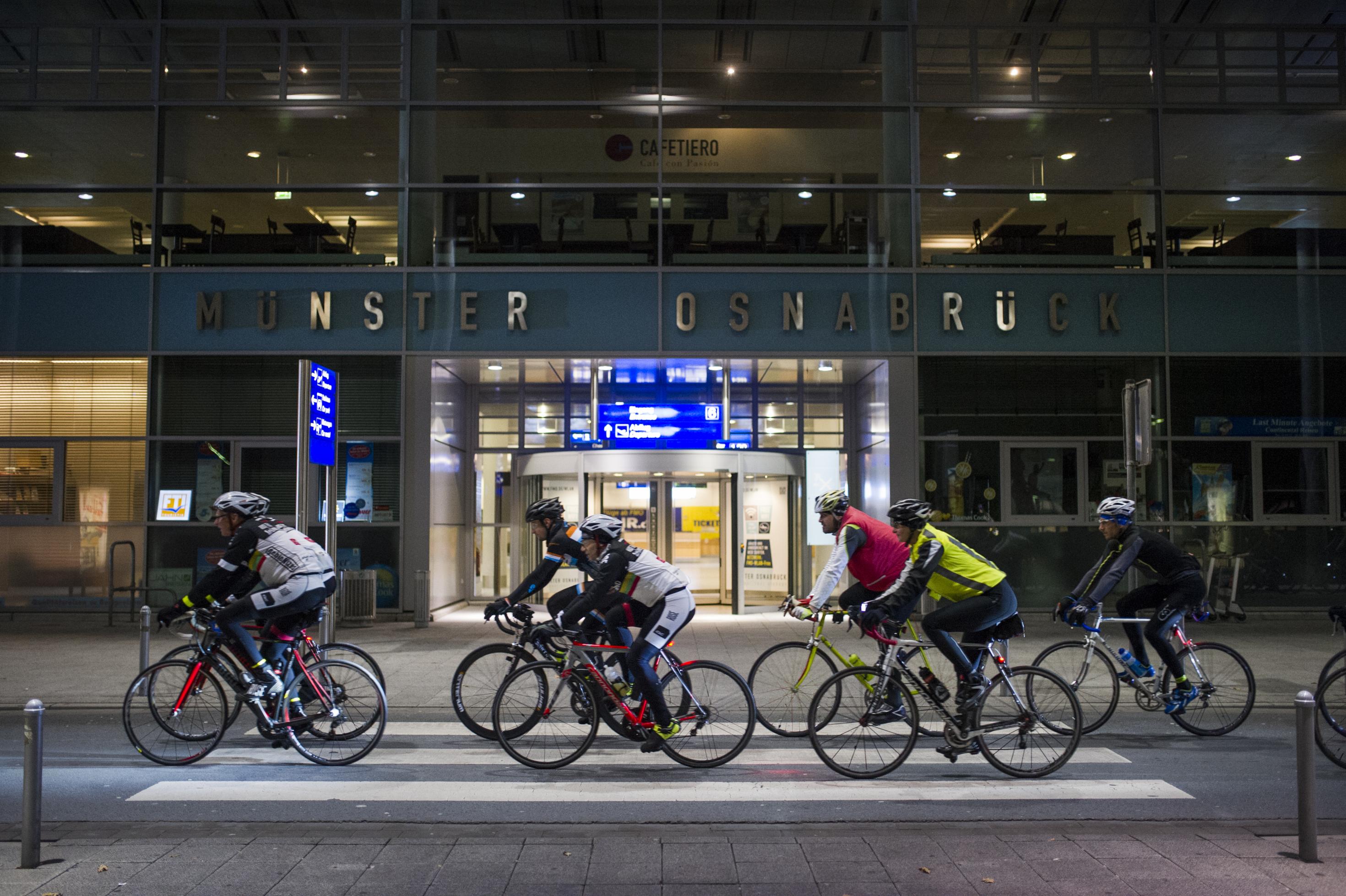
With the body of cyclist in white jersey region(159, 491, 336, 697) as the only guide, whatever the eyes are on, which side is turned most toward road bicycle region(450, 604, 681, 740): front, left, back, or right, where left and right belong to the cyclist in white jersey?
back

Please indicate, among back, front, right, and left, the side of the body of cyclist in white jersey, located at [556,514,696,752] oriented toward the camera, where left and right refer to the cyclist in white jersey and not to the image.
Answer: left

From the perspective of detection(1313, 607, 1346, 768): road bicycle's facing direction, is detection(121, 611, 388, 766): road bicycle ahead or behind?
ahead

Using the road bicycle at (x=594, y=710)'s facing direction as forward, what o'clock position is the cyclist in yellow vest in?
The cyclist in yellow vest is roughly at 6 o'clock from the road bicycle.

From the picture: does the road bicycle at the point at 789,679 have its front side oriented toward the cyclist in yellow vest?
no

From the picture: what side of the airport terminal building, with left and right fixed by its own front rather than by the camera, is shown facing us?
front

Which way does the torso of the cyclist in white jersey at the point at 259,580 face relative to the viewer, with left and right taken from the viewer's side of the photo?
facing to the left of the viewer

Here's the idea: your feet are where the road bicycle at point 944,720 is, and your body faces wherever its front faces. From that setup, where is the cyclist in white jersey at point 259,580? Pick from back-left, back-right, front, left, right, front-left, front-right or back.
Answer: front

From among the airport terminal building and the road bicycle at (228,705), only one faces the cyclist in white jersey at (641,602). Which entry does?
the airport terminal building

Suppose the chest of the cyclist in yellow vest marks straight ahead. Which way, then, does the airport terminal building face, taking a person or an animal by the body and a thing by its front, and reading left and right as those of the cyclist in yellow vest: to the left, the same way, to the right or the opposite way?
to the left

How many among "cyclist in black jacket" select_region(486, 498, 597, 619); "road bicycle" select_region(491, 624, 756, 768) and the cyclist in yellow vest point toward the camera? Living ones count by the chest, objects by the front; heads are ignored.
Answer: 0

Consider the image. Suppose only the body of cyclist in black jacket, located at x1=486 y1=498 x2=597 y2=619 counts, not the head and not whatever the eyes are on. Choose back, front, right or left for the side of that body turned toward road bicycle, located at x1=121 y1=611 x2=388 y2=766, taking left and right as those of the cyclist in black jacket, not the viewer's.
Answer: front

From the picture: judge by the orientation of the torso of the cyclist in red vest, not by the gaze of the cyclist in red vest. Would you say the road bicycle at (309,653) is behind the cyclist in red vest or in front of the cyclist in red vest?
in front

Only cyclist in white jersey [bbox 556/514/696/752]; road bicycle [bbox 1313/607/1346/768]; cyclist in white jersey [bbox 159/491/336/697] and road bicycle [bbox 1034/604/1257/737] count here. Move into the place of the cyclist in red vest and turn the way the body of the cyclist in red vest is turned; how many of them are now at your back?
2

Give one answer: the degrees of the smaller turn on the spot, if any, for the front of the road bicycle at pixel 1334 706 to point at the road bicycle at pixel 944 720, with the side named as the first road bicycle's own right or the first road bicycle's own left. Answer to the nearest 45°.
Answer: approximately 45° to the first road bicycle's own left

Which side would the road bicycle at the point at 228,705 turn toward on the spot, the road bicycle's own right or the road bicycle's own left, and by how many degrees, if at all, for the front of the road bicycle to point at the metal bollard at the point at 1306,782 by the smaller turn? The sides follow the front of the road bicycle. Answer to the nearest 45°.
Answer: approximately 135° to the road bicycle's own left

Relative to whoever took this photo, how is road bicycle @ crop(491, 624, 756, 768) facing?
facing to the left of the viewer

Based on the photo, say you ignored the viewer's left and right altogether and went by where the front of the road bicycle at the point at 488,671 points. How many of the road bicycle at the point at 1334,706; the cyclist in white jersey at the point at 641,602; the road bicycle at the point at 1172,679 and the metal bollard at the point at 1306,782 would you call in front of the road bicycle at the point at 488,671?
0

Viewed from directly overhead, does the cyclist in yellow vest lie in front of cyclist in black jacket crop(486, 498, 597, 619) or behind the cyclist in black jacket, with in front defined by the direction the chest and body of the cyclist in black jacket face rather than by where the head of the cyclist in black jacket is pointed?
behind
